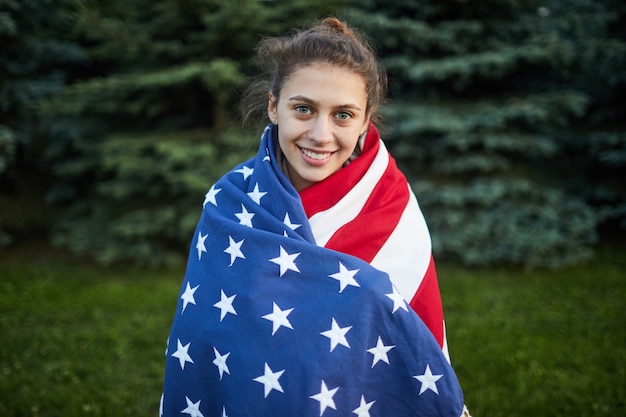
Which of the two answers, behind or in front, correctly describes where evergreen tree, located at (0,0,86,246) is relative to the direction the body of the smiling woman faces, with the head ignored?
behind

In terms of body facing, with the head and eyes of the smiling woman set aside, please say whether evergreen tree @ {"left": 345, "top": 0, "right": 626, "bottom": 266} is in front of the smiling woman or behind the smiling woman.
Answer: behind

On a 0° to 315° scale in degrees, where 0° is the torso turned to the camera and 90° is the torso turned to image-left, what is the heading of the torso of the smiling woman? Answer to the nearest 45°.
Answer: approximately 0°

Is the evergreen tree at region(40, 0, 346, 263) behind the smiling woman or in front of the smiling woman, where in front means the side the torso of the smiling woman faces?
behind
